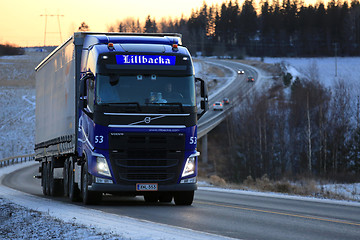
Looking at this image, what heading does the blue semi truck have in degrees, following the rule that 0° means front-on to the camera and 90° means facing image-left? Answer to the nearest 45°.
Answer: approximately 0°
